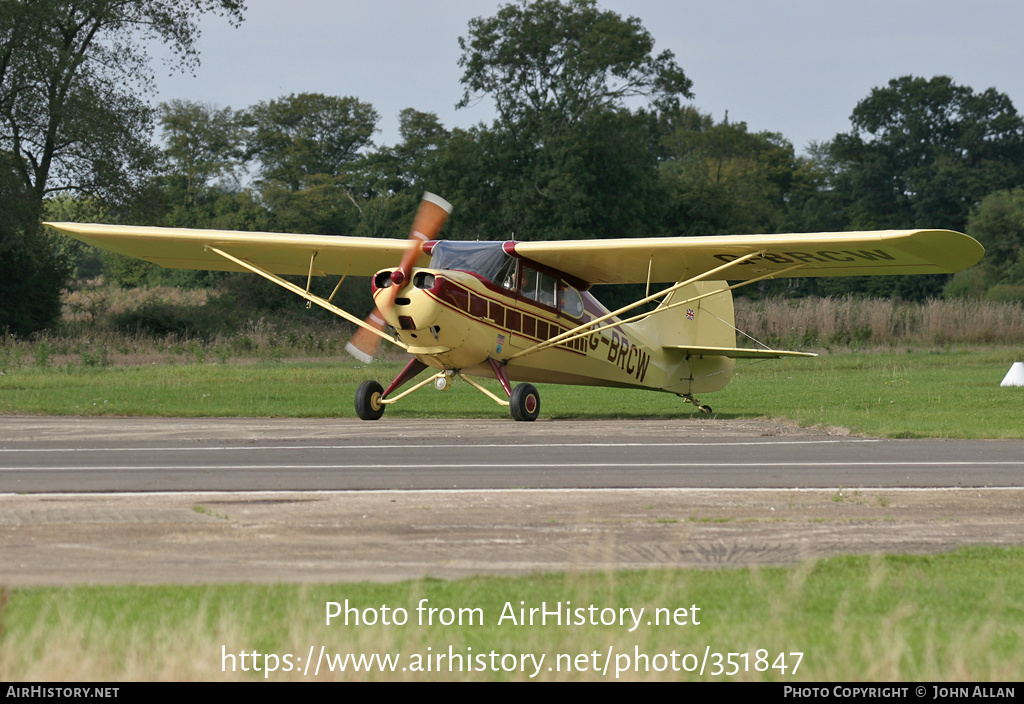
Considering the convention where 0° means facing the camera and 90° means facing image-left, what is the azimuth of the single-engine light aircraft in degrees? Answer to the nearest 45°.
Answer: approximately 45°

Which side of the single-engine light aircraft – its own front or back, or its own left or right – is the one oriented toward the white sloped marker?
back
